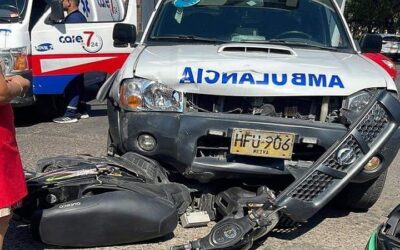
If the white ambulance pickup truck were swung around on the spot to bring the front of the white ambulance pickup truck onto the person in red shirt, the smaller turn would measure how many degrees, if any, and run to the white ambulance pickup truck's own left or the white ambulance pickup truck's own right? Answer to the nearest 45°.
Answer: approximately 45° to the white ambulance pickup truck's own right

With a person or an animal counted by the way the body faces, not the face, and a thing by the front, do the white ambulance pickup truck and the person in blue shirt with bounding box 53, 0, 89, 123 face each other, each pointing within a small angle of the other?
no

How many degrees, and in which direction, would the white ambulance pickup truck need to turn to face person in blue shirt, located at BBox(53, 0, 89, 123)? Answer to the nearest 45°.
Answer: approximately 135° to its right

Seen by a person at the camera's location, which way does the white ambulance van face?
facing the viewer and to the left of the viewer

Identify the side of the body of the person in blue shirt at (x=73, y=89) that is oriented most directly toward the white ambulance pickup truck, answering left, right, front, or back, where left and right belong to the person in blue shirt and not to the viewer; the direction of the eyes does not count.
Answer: left

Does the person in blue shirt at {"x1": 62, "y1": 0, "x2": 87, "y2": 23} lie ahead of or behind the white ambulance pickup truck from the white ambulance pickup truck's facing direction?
behind

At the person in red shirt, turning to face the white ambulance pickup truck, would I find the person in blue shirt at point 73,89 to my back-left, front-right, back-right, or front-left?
front-left

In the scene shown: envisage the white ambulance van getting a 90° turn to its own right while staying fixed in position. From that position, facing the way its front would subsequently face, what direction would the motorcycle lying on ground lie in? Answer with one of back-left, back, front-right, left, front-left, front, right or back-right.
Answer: back-left

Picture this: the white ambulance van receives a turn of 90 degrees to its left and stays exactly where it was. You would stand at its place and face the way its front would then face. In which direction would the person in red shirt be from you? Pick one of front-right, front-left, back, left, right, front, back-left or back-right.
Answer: front-right

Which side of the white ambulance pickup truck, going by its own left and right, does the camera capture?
front

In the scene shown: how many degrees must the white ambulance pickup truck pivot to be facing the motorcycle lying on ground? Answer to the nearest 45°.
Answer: approximately 45° to its right

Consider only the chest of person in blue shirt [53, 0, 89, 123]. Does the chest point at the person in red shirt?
no
